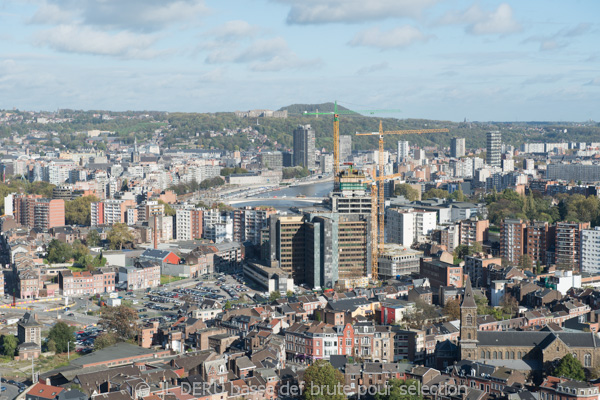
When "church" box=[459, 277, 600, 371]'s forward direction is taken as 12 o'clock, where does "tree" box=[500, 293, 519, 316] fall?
The tree is roughly at 3 o'clock from the church.

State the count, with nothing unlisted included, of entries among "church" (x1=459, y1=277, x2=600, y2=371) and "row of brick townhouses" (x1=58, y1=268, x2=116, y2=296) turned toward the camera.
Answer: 1

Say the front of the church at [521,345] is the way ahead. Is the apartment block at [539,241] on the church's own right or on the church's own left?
on the church's own right

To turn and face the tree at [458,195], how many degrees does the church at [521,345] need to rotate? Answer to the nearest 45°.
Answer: approximately 90° to its right

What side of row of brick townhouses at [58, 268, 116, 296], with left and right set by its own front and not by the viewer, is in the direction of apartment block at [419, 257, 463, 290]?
left

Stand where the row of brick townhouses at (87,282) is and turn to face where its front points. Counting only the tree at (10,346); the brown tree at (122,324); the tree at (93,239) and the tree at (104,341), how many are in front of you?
3

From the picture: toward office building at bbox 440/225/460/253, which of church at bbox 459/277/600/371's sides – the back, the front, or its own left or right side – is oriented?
right

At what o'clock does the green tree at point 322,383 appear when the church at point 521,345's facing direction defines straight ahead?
The green tree is roughly at 11 o'clock from the church.

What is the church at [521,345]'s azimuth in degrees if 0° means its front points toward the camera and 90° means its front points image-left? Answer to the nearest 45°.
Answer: approximately 90°

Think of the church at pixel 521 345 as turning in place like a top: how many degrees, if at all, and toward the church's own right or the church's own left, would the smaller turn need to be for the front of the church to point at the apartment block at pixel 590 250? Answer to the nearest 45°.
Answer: approximately 90° to the church's own right

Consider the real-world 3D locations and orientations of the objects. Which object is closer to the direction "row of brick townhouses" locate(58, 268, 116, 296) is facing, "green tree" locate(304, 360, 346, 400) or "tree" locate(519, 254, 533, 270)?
the green tree
